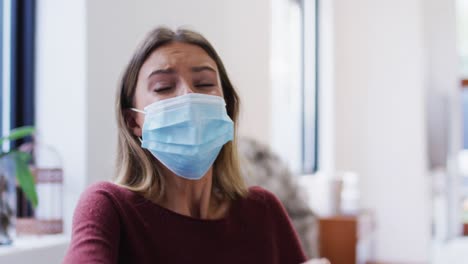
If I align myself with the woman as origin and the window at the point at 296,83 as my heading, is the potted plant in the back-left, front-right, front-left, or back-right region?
front-left

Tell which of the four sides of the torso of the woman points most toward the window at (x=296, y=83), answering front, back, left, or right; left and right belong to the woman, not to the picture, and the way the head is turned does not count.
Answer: back

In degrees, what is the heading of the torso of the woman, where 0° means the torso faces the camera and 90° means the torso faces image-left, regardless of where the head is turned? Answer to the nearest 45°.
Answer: approximately 0°

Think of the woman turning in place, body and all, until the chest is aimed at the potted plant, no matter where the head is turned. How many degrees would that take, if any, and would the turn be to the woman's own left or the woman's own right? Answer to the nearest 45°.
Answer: approximately 135° to the woman's own right

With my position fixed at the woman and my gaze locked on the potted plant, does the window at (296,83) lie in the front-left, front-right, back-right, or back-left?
front-right

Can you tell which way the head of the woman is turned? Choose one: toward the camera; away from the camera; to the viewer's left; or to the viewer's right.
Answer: toward the camera
